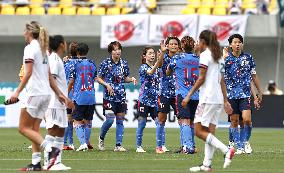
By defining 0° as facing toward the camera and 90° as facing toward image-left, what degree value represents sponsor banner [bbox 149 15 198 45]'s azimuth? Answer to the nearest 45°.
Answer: approximately 0°

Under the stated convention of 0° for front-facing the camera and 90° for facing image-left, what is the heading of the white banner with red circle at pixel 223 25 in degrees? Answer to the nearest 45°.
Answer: approximately 0°

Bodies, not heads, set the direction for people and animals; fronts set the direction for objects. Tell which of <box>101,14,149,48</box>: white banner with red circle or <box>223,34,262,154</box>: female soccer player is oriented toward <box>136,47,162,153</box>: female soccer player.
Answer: the white banner with red circle

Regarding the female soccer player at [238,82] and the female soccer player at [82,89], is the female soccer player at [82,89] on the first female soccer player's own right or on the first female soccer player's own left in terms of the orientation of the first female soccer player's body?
on the first female soccer player's own right

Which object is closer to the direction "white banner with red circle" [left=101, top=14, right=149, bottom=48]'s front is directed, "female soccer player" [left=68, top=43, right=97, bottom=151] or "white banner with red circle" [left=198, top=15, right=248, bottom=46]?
the female soccer player

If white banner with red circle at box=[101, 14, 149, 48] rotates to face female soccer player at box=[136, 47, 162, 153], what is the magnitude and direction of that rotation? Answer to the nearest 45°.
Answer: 0° — it already faces them

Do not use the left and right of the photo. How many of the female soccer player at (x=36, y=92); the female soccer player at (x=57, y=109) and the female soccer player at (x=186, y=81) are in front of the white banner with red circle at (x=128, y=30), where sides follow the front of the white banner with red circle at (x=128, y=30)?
3
